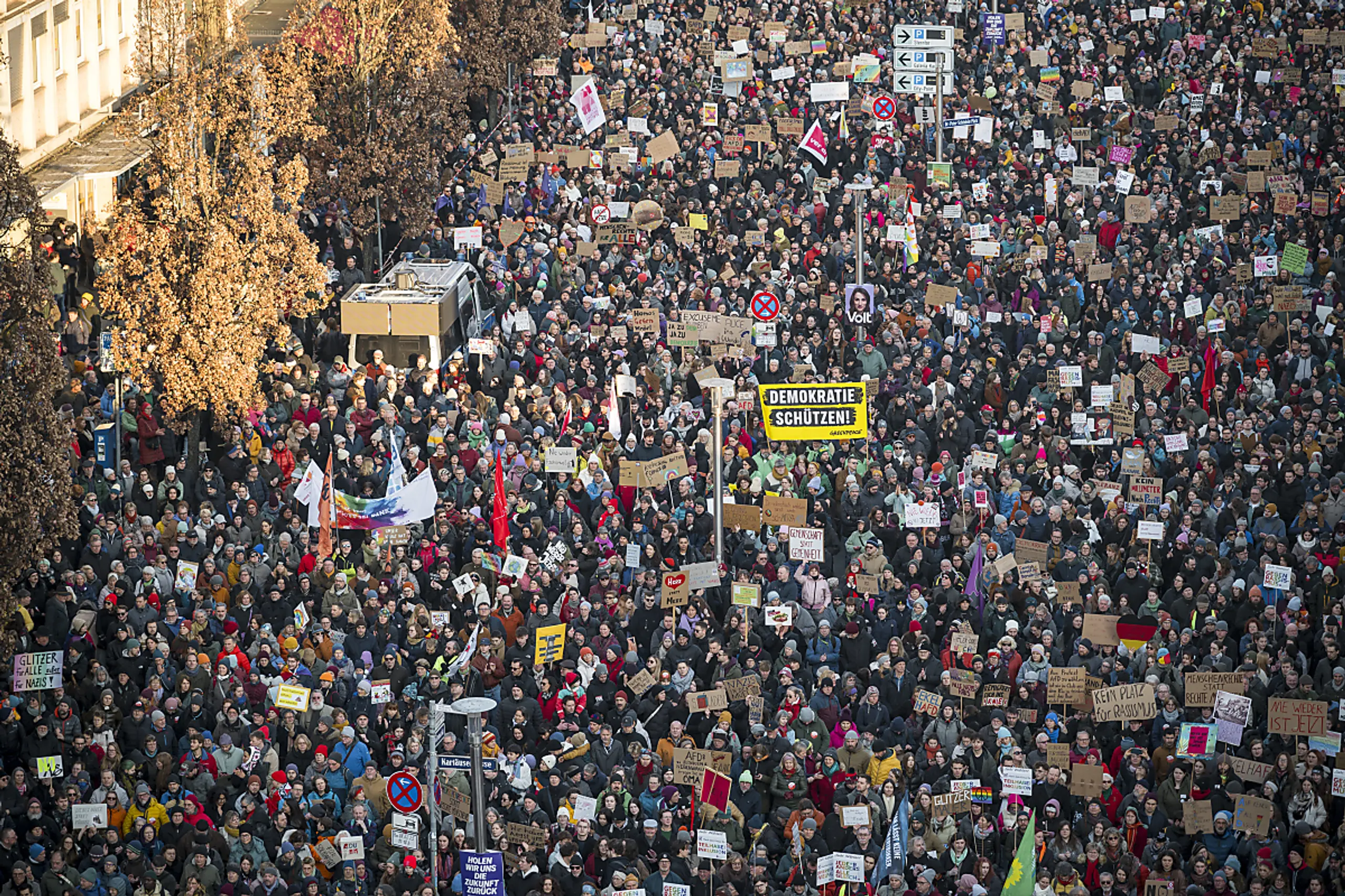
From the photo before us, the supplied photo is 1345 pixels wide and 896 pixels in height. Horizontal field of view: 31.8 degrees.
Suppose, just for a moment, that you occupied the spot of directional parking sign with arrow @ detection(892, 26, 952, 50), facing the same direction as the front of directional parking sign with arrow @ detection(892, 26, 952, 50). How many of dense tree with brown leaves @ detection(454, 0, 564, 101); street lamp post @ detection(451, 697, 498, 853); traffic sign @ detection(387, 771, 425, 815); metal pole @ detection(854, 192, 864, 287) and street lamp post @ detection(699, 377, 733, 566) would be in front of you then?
4

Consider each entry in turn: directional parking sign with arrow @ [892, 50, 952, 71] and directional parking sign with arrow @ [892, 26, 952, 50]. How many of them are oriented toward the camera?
2

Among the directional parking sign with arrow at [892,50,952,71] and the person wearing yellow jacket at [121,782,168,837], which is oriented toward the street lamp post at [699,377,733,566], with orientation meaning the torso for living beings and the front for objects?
the directional parking sign with arrow

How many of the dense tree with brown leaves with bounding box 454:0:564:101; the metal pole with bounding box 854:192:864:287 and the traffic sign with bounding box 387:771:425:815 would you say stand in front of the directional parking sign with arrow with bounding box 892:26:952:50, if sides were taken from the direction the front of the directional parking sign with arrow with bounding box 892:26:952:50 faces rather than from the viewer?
2

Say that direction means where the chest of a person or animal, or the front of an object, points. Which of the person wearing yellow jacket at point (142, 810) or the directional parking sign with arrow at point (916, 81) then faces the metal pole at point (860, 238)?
the directional parking sign with arrow

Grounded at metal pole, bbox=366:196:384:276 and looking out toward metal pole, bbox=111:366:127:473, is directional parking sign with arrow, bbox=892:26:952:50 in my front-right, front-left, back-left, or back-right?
back-left

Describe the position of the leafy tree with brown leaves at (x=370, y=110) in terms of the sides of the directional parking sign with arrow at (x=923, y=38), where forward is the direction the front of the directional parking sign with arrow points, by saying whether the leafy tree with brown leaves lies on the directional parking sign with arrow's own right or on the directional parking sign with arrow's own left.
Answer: on the directional parking sign with arrow's own right

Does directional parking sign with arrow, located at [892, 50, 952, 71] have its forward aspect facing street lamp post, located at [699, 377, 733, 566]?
yes

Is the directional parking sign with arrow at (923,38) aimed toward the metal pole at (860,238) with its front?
yes

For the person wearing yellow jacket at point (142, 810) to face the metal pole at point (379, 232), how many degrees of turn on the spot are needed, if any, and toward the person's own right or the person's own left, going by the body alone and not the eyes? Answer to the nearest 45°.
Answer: approximately 180°

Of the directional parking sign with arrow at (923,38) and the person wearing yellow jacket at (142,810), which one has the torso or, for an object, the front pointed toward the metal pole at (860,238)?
the directional parking sign with arrow

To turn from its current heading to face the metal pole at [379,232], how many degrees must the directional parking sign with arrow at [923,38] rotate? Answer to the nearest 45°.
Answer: approximately 45° to its right
